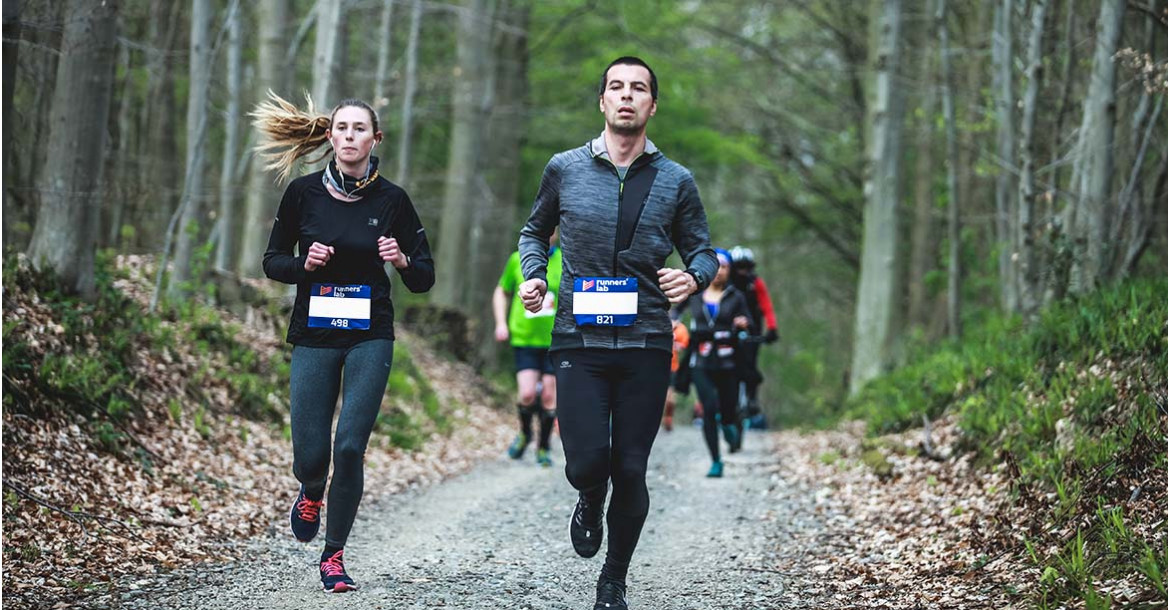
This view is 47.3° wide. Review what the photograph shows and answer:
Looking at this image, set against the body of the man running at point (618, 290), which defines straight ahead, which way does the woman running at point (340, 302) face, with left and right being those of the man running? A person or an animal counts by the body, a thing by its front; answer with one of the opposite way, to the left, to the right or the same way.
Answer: the same way

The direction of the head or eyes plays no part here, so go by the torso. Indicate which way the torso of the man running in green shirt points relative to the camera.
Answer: toward the camera

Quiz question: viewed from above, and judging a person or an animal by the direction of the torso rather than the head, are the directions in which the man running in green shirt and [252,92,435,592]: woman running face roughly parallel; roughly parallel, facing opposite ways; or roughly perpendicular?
roughly parallel

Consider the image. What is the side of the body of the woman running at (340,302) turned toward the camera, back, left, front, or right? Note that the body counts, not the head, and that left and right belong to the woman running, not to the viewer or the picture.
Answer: front

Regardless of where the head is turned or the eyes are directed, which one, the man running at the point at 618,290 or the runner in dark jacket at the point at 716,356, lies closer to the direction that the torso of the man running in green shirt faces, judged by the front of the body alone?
the man running

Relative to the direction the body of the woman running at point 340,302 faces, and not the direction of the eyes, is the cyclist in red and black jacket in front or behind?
behind

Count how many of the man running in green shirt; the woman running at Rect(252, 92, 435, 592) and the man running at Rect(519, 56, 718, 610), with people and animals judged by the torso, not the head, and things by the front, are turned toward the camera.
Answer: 3

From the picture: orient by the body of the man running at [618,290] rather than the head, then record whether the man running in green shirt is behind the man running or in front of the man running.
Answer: behind

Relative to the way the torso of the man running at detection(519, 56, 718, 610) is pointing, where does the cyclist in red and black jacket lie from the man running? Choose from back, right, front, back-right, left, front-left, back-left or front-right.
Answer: back

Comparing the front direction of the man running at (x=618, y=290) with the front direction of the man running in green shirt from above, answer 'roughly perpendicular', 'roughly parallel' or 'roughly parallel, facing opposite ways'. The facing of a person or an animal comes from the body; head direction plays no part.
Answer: roughly parallel

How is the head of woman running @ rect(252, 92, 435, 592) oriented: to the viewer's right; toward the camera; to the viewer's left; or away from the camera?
toward the camera

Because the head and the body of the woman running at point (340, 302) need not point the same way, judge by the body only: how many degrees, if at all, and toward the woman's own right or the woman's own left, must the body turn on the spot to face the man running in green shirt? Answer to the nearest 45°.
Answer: approximately 180°

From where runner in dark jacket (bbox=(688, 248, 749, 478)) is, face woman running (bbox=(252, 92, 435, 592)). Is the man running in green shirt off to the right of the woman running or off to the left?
right

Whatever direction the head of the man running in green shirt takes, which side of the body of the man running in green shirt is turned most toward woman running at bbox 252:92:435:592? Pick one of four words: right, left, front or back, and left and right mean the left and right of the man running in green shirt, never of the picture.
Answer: front

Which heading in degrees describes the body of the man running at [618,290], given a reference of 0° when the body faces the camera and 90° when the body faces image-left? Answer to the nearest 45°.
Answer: approximately 0°
